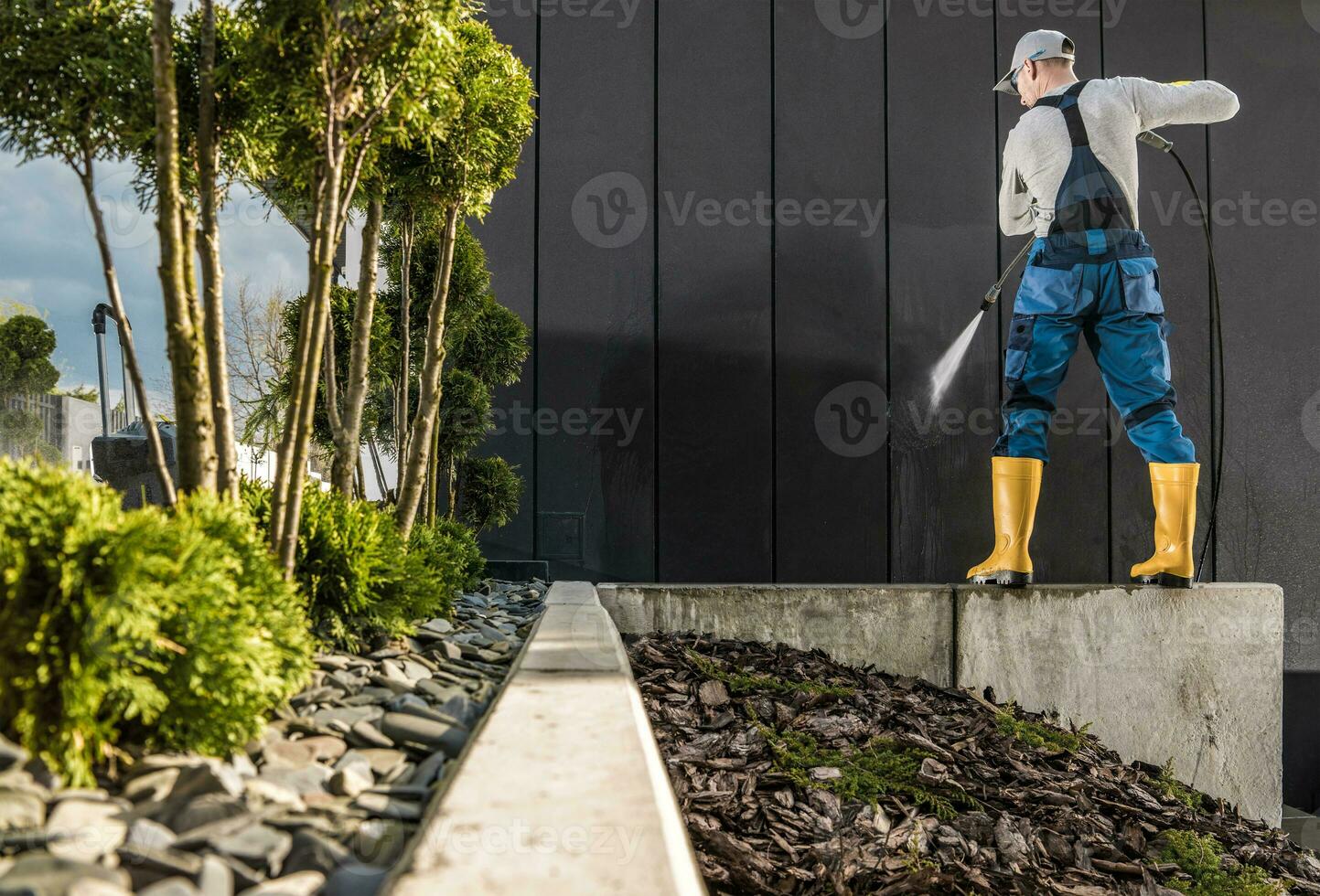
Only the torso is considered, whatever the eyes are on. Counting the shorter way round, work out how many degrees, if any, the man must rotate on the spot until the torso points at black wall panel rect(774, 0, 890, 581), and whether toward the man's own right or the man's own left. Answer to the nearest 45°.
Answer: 0° — they already face it

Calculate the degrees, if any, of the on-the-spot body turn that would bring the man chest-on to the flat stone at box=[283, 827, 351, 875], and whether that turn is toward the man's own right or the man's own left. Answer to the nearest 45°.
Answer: approximately 135° to the man's own left

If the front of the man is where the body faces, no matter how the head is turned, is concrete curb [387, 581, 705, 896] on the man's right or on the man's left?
on the man's left

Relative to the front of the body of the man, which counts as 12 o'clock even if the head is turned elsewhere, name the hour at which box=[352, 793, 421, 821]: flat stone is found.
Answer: The flat stone is roughly at 8 o'clock from the man.

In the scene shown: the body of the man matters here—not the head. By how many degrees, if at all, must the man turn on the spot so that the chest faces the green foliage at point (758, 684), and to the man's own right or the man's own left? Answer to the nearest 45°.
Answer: approximately 90° to the man's own left

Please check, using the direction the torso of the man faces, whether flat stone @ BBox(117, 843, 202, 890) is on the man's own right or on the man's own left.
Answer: on the man's own left

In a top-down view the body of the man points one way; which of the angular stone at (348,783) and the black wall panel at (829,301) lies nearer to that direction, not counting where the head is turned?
the black wall panel

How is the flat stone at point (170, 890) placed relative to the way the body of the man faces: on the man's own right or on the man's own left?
on the man's own left

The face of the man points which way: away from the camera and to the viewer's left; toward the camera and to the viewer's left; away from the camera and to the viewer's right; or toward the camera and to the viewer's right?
away from the camera and to the viewer's left

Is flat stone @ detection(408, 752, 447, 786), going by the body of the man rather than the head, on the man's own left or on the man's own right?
on the man's own left

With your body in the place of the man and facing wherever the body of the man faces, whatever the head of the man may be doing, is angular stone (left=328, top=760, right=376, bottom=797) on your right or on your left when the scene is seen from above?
on your left

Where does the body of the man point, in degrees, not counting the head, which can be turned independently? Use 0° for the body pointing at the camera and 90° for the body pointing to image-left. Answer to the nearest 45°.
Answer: approximately 135°

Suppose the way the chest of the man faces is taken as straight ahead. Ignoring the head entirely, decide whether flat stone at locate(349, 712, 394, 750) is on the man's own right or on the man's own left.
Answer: on the man's own left
